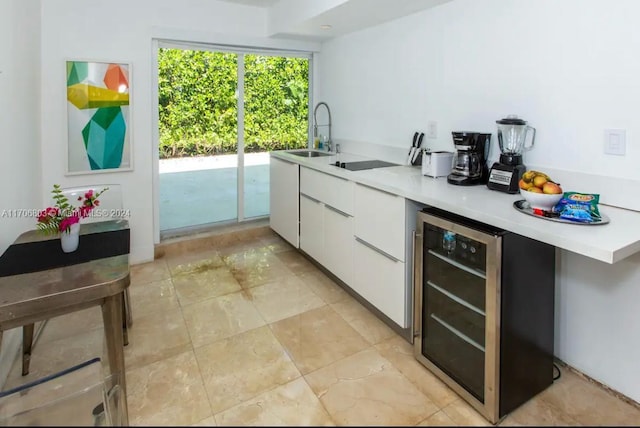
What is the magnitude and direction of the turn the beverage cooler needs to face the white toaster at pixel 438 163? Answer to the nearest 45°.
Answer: approximately 135° to its right

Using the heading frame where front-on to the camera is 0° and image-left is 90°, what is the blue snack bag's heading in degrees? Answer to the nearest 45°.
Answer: approximately 0°

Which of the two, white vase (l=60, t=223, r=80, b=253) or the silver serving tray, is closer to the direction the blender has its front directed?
the white vase

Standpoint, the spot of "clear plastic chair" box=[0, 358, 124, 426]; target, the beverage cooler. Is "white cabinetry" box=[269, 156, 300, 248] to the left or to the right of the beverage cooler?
left

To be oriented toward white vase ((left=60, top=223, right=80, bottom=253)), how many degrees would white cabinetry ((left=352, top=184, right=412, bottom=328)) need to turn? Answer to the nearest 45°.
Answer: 0° — it already faces it

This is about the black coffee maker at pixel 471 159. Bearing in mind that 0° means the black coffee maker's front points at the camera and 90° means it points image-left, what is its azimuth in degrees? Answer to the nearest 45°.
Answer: approximately 45°
